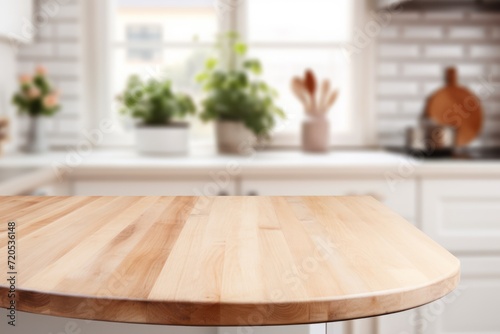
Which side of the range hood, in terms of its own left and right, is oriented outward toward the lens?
front

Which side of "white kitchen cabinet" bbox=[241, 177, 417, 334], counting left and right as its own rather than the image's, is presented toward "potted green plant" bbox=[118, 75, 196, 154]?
right

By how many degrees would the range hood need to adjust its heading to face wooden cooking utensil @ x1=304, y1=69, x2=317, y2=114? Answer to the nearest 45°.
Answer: approximately 90° to its right

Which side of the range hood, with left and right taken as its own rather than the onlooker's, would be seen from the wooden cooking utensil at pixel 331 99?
right

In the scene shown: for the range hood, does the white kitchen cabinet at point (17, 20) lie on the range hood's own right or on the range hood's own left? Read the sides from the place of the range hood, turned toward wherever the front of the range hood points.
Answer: on the range hood's own right

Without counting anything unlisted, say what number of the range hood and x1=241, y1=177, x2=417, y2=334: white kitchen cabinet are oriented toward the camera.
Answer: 2

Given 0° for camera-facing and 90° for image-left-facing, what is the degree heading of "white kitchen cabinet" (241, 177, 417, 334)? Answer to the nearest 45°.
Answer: approximately 0°
